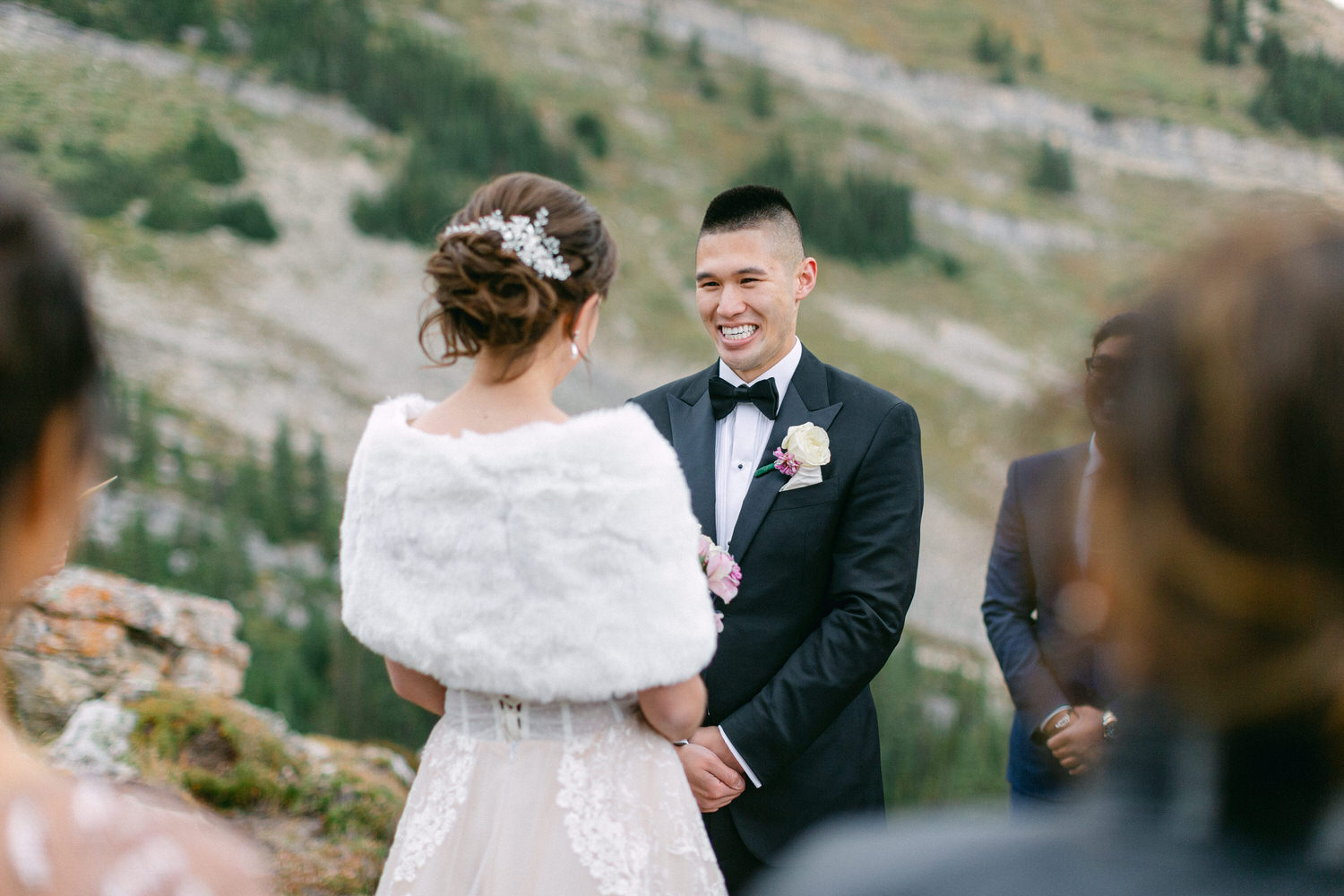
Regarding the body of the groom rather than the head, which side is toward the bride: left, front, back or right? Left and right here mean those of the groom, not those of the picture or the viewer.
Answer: front

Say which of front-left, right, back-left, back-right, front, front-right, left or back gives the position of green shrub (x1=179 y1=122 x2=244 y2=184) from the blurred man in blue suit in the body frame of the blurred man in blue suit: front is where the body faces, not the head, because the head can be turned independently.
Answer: back-right

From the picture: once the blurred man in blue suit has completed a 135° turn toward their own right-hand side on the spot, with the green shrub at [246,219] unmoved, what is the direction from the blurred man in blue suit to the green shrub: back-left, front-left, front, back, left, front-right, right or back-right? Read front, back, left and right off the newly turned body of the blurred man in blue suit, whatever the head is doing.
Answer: front

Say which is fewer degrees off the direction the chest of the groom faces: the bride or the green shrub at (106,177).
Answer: the bride

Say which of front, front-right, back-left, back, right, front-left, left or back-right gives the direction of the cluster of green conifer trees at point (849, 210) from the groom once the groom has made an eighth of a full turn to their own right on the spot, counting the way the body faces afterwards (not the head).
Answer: right

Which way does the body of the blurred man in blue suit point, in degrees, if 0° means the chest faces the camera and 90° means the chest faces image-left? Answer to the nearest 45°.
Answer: approximately 0°

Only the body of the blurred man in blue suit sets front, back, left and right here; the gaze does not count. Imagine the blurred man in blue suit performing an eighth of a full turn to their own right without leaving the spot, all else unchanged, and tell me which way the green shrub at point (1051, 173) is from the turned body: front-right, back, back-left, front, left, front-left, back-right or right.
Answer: back-right

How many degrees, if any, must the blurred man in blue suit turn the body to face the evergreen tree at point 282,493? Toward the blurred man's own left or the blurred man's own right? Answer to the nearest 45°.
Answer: approximately 135° to the blurred man's own right

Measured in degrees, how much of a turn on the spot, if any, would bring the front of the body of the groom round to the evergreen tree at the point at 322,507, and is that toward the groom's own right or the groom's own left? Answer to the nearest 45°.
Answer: approximately 90° to the groom's own right

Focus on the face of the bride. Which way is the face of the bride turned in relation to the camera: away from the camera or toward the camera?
away from the camera

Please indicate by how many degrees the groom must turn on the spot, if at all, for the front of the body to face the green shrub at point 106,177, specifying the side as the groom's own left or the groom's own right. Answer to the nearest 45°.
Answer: approximately 90° to the groom's own right

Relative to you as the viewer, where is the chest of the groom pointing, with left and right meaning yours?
facing the viewer and to the left of the viewer

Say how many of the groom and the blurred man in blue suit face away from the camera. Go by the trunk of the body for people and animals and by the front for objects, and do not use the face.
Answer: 0
